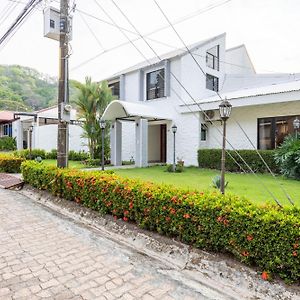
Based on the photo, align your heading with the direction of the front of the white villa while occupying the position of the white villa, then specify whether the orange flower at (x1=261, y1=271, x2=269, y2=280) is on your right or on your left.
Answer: on your left

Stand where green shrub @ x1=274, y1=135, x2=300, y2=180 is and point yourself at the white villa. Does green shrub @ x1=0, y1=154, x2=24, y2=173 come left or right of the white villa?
left

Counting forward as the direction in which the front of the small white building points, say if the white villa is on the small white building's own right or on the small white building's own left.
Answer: on the small white building's own left

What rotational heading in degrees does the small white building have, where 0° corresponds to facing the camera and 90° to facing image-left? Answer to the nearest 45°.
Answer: approximately 45°

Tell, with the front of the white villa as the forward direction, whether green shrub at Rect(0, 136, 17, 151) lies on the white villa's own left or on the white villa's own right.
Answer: on the white villa's own right

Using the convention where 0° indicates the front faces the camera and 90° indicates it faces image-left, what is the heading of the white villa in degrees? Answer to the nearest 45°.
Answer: approximately 45°

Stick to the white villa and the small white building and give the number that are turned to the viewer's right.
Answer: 0

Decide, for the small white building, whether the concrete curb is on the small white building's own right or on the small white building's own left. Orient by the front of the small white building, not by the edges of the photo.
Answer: on the small white building's own left

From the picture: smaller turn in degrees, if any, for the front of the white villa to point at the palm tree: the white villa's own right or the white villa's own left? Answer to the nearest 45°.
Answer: approximately 45° to the white villa's own right
